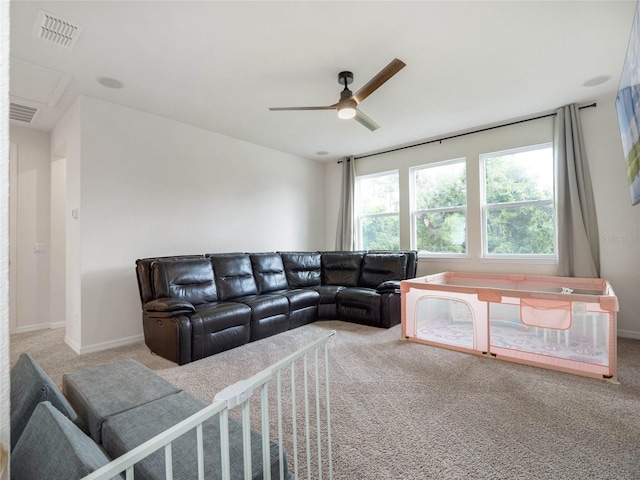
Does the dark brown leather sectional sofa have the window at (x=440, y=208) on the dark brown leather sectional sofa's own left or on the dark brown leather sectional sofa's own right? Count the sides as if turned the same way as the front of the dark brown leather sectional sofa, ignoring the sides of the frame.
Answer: on the dark brown leather sectional sofa's own left

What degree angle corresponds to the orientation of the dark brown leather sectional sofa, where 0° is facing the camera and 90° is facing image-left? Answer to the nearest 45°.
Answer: approximately 315°

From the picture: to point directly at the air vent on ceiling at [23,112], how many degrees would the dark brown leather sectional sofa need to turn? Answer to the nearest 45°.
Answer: approximately 135° to its right

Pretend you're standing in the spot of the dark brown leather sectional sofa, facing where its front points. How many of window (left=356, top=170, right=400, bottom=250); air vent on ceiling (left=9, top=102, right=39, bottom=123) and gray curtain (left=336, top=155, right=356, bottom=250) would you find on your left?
2

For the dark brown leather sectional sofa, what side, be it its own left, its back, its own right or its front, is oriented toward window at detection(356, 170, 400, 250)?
left

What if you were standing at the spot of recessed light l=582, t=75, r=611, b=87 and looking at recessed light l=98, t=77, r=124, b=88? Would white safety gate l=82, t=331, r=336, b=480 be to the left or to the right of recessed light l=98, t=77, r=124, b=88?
left
